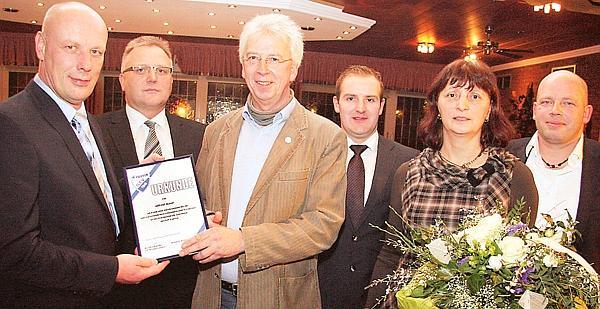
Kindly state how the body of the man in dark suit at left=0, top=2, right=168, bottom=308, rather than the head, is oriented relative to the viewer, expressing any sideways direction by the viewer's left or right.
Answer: facing the viewer and to the right of the viewer

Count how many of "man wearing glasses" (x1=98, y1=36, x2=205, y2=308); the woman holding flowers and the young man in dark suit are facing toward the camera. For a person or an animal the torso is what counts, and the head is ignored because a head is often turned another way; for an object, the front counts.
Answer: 3

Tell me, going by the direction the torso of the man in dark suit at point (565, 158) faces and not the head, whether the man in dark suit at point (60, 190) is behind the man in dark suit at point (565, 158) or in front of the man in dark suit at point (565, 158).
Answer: in front

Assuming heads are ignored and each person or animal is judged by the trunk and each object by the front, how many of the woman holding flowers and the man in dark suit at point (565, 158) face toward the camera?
2

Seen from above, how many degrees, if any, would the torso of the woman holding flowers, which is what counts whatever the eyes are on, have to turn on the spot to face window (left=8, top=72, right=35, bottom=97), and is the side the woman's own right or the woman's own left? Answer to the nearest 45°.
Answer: approximately 135° to the woman's own right

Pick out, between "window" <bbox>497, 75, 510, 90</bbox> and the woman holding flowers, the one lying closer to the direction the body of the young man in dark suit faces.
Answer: the woman holding flowers

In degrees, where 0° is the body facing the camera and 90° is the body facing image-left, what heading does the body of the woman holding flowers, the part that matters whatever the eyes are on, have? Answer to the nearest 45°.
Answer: approximately 0°

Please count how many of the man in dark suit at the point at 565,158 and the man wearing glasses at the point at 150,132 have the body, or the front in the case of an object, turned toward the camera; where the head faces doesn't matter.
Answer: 2

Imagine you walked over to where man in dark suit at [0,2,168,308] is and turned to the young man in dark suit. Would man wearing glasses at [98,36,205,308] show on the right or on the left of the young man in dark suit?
left

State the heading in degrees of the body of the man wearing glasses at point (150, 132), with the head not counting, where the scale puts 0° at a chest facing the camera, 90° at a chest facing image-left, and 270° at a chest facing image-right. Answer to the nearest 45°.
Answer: approximately 0°

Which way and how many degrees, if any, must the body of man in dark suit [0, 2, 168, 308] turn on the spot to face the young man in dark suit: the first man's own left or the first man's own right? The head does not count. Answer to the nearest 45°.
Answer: approximately 45° to the first man's own left

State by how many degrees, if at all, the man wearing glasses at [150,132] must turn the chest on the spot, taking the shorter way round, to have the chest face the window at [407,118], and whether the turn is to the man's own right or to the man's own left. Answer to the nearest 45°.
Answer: approximately 135° to the man's own left

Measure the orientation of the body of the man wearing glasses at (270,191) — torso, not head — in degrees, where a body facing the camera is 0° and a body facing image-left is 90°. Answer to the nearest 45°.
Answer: approximately 45°
